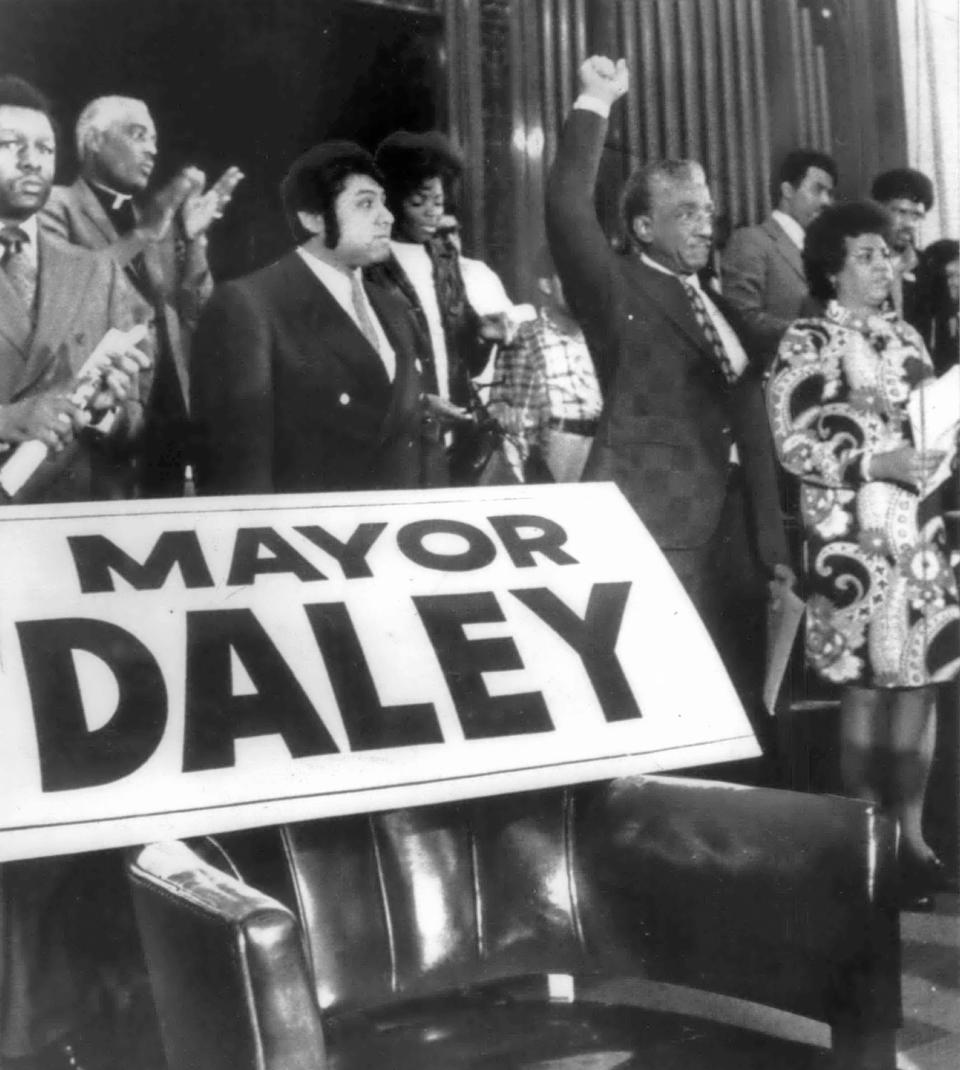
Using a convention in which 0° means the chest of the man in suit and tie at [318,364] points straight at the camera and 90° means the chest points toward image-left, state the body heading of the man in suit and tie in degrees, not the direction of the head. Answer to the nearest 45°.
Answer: approximately 315°

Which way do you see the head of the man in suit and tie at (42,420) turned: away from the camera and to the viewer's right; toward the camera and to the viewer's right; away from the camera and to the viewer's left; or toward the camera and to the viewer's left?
toward the camera and to the viewer's right

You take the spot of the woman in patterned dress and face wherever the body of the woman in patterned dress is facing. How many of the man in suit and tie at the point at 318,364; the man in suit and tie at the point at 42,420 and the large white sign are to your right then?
3

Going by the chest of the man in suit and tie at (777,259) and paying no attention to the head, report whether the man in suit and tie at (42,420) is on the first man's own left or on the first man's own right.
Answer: on the first man's own right

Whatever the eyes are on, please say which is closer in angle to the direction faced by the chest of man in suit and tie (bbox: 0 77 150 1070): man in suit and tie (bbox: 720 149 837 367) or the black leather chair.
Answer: the black leather chair

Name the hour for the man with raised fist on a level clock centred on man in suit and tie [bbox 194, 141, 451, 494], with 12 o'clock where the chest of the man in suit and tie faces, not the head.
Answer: The man with raised fist is roughly at 10 o'clock from the man in suit and tie.
